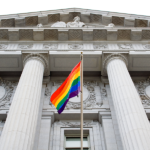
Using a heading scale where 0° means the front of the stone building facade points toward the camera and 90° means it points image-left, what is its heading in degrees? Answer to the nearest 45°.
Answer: approximately 0°
